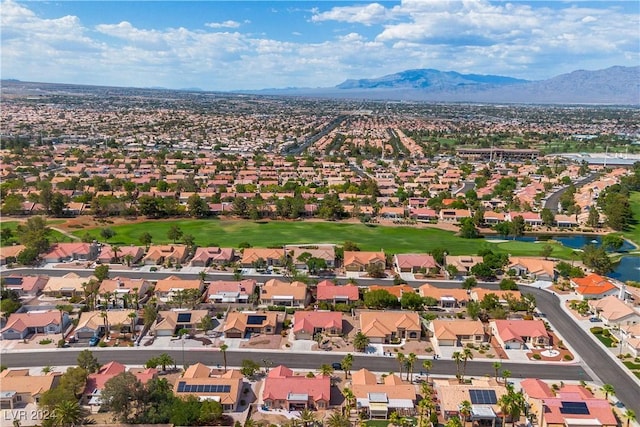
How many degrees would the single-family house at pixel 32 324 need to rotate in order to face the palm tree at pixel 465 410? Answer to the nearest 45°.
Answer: approximately 45° to its left

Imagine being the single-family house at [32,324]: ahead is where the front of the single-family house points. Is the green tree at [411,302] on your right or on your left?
on your left

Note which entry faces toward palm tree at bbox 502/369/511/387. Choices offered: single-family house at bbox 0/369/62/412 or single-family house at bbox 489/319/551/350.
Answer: single-family house at bbox 489/319/551/350

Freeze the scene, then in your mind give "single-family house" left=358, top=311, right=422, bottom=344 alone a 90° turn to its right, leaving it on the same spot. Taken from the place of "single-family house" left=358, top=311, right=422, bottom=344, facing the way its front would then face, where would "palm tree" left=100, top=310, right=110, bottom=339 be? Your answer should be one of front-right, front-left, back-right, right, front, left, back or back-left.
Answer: front

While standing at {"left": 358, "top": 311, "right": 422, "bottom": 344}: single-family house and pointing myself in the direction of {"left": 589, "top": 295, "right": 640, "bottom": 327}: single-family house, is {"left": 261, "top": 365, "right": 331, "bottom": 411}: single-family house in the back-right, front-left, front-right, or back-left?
back-right

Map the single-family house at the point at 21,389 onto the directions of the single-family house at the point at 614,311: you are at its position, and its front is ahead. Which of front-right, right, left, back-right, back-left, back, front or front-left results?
front

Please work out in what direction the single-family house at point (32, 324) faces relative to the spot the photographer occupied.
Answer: facing the viewer

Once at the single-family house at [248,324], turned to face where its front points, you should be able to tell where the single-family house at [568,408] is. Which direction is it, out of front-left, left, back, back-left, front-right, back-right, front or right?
front-left

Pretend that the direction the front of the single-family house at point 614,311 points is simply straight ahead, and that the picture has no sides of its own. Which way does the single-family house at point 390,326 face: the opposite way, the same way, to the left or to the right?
to the left

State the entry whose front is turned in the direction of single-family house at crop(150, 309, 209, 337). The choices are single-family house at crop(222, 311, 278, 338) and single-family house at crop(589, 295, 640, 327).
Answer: single-family house at crop(589, 295, 640, 327)

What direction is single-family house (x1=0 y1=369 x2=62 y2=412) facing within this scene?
away from the camera

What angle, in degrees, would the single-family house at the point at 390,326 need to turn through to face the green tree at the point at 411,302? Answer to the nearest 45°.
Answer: approximately 180°

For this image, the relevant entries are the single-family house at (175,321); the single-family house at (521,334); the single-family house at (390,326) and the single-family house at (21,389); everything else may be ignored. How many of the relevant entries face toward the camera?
3

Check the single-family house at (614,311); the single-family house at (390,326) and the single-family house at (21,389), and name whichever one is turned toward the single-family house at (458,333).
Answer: the single-family house at (614,311)

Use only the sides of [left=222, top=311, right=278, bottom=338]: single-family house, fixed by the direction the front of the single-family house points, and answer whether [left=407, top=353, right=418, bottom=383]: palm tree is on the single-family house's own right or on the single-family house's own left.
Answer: on the single-family house's own left

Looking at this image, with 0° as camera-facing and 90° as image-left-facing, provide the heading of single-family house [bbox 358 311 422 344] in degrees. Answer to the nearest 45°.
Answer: approximately 0°

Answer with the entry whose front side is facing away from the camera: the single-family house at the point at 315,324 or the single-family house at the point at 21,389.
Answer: the single-family house at the point at 21,389

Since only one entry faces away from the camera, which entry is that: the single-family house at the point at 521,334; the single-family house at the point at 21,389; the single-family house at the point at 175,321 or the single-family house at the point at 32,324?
the single-family house at the point at 21,389

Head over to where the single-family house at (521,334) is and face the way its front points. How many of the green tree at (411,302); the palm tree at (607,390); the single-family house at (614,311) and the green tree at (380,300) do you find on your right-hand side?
2
